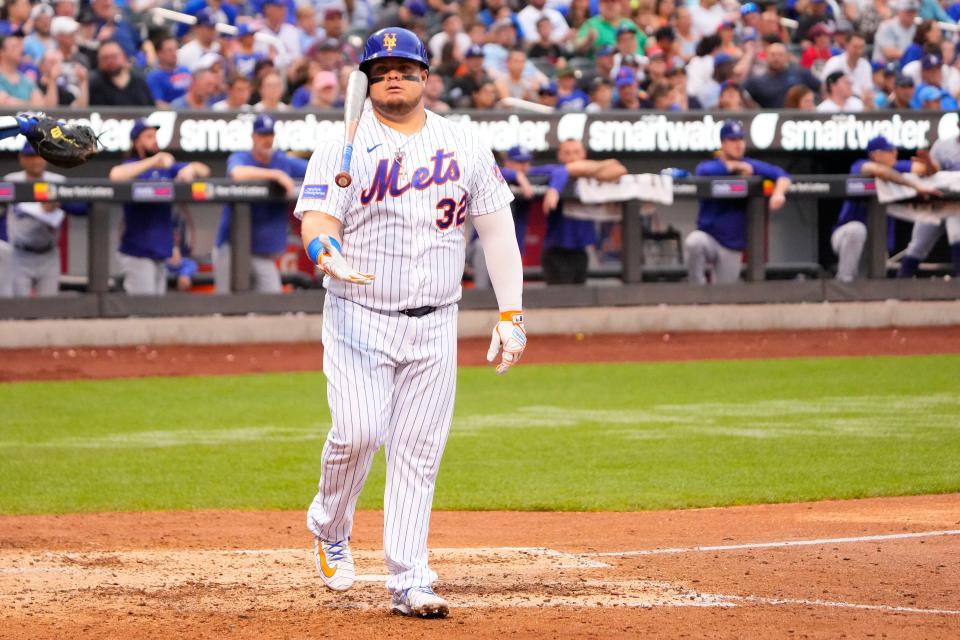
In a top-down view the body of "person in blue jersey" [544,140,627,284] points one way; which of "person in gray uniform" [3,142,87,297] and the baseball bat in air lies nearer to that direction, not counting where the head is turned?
the baseball bat in air

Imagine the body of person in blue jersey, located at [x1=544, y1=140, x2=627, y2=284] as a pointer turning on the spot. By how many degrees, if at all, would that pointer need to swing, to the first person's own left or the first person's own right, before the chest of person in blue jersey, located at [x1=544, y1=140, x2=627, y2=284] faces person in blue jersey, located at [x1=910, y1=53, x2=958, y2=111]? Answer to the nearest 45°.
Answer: approximately 90° to the first person's own left

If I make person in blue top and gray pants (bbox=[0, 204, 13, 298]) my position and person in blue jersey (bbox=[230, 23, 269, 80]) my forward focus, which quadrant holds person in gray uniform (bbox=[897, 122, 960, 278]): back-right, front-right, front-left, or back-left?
front-right

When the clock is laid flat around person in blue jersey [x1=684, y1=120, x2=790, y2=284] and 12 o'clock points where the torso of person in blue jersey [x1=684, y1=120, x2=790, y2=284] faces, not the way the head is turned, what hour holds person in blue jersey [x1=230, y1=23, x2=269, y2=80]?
person in blue jersey [x1=230, y1=23, x2=269, y2=80] is roughly at 5 o'clock from person in blue jersey [x1=684, y1=120, x2=790, y2=284].

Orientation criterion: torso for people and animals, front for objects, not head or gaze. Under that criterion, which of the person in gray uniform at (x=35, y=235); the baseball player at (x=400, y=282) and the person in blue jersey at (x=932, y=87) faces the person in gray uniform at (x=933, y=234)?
the person in blue jersey

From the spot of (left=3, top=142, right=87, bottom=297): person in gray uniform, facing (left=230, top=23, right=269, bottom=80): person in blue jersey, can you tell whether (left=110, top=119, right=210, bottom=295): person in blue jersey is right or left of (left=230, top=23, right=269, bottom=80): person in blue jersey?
right

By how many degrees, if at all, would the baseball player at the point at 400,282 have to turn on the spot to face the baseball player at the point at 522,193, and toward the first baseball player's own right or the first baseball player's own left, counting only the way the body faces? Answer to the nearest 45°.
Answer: approximately 180°

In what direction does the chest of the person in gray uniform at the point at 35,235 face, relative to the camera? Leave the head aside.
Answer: toward the camera

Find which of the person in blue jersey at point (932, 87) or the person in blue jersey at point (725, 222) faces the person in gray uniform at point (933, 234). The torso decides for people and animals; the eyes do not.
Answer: the person in blue jersey at point (932, 87)

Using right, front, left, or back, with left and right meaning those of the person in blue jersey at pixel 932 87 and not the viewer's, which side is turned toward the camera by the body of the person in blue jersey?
front

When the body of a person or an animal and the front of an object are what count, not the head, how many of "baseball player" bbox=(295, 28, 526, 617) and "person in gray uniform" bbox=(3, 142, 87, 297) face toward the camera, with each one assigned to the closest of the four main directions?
2

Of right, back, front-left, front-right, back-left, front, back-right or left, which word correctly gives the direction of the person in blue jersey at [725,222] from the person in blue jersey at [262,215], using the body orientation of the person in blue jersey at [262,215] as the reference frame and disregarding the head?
front-left

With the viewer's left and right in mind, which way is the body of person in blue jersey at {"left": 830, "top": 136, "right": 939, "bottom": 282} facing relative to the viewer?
facing the viewer and to the right of the viewer

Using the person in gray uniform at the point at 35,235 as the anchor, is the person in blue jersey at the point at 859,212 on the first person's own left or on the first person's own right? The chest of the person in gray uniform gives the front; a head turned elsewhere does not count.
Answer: on the first person's own left

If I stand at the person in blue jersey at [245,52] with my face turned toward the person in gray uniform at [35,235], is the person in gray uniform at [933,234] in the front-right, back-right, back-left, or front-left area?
front-left

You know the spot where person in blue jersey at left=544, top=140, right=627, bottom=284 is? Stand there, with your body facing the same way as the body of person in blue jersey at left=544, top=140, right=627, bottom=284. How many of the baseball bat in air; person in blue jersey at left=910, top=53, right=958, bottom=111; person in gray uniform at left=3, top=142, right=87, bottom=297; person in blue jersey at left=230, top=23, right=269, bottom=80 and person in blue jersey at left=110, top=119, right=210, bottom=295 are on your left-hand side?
1

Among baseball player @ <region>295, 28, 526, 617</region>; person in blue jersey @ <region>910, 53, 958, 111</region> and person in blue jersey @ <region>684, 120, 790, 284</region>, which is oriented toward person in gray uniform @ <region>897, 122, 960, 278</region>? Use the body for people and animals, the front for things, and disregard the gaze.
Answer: person in blue jersey @ <region>910, 53, 958, 111</region>
